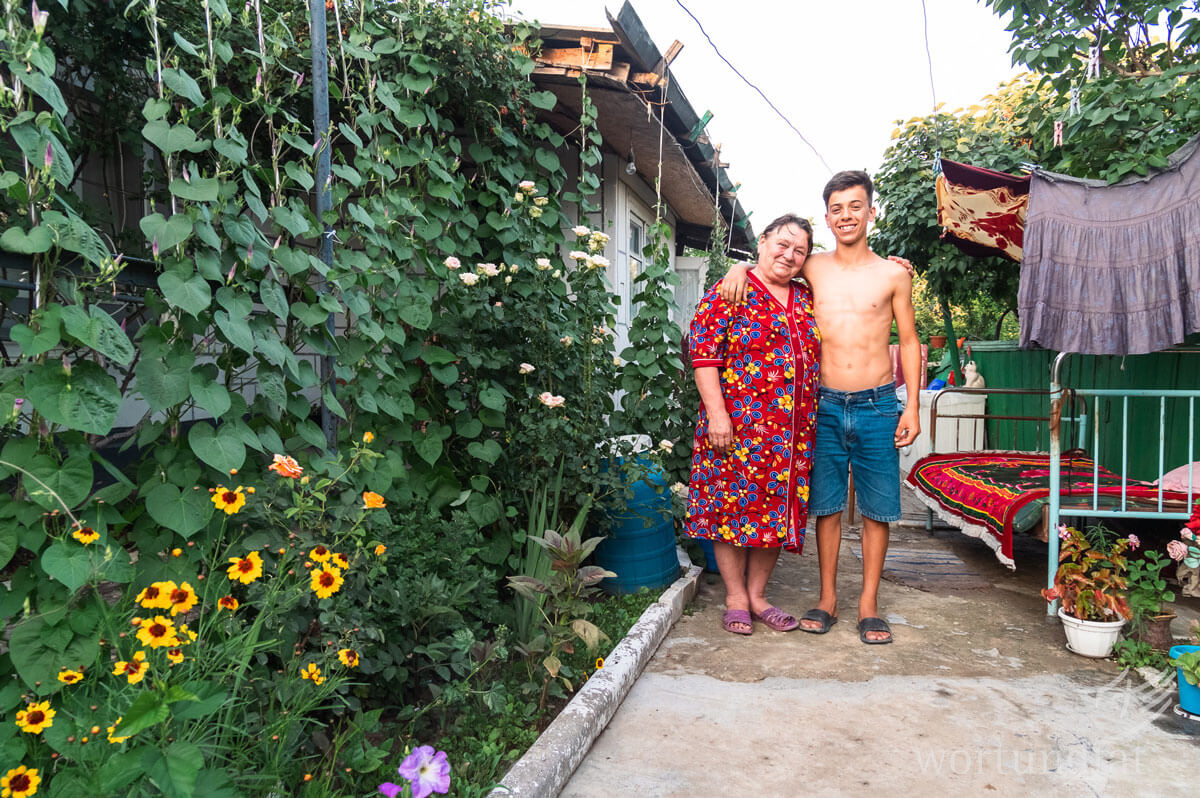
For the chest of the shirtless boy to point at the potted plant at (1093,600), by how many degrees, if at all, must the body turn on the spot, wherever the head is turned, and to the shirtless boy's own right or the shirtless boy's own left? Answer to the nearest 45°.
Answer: approximately 90° to the shirtless boy's own left

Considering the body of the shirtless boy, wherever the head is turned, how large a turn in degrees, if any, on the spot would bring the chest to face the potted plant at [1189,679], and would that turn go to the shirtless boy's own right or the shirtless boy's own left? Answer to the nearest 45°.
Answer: approximately 45° to the shirtless boy's own left

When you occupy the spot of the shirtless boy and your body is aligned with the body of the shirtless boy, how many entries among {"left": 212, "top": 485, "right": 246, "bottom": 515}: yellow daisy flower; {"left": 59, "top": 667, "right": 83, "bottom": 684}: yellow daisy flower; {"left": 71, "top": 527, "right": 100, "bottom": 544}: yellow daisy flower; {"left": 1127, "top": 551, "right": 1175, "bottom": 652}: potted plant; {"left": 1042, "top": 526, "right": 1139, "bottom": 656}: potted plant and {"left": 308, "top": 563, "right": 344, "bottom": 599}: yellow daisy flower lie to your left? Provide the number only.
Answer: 2

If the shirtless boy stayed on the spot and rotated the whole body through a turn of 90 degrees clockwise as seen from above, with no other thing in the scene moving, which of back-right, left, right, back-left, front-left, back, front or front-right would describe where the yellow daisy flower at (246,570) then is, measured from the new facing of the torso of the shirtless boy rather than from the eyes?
front-left

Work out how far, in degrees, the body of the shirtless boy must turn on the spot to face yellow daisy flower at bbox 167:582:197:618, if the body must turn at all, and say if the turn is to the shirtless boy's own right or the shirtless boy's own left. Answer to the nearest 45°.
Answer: approximately 45° to the shirtless boy's own right

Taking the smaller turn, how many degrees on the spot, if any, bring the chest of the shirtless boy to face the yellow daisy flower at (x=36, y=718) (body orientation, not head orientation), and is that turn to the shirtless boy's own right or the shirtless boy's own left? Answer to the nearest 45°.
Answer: approximately 45° to the shirtless boy's own right

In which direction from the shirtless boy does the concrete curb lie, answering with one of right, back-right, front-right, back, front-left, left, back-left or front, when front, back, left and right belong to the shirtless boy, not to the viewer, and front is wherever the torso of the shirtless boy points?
front-right

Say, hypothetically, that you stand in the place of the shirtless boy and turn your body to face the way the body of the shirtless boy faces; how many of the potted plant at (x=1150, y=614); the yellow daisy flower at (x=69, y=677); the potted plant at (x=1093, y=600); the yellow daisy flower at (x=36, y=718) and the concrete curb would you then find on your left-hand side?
2

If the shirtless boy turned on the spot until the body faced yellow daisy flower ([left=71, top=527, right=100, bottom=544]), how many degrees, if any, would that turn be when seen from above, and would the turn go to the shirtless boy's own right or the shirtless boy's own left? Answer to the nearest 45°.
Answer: approximately 45° to the shirtless boy's own right

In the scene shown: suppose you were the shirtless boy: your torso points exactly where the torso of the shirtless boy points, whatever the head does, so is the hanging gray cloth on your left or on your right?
on your left

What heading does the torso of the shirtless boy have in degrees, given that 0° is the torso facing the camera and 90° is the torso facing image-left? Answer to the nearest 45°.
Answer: approximately 0°

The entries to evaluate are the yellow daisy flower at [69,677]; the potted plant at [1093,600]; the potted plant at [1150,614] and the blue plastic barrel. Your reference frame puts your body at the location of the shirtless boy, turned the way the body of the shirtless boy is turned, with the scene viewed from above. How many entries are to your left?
2

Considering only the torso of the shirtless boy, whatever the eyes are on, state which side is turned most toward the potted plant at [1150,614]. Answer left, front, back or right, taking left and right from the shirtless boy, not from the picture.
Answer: left

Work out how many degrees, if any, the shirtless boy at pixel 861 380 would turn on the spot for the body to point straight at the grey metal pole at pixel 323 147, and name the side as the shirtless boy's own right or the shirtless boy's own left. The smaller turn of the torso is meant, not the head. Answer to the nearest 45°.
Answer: approximately 45° to the shirtless boy's own right
